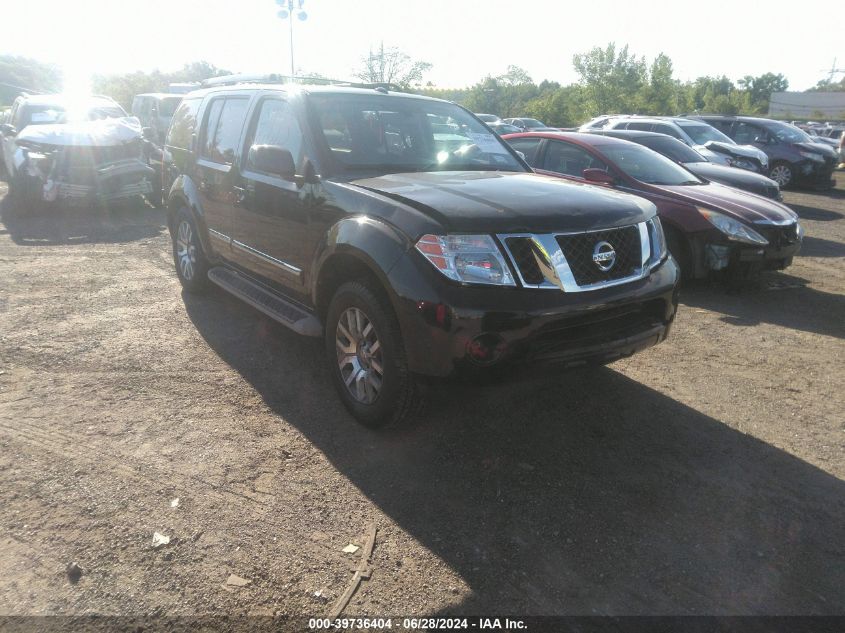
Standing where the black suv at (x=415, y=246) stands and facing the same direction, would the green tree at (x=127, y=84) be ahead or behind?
behind

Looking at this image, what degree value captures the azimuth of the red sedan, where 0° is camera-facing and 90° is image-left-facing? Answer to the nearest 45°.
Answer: approximately 315°

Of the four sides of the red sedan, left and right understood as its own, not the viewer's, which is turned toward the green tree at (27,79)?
back

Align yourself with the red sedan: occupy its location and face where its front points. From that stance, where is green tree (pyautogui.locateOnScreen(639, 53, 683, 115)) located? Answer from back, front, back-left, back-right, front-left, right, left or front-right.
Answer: back-left

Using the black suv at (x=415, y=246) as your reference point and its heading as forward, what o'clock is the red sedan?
The red sedan is roughly at 9 o'clock from the black suv.

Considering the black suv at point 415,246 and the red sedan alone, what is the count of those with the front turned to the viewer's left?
0

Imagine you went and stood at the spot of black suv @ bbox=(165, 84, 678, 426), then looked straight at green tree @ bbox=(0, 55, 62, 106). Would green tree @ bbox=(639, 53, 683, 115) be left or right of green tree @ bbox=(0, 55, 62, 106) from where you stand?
right

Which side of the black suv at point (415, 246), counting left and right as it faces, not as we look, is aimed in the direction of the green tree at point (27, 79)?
back

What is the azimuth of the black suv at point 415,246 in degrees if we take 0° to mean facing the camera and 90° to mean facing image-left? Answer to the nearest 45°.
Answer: approximately 315°
